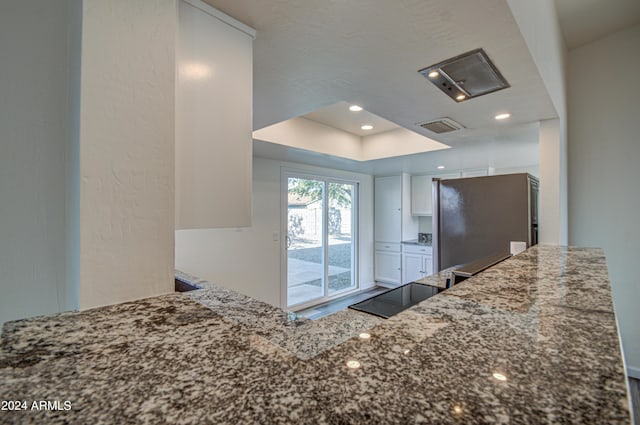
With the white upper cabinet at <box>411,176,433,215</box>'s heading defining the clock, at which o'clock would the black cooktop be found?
The black cooktop is roughly at 12 o'clock from the white upper cabinet.

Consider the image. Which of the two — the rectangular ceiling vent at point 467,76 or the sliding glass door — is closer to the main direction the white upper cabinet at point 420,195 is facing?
the rectangular ceiling vent

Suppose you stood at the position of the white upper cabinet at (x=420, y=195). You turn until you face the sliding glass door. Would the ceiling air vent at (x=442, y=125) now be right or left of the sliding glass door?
left

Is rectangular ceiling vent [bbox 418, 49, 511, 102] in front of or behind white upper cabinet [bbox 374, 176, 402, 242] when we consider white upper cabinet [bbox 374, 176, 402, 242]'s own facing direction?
in front

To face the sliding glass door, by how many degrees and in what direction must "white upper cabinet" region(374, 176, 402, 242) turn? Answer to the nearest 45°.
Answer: approximately 45° to its right

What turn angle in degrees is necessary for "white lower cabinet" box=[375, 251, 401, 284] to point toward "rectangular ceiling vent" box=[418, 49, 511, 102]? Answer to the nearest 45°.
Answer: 0° — it already faces it

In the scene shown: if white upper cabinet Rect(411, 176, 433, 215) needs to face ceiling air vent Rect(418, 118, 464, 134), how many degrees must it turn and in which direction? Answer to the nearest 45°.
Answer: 0° — it already faces it

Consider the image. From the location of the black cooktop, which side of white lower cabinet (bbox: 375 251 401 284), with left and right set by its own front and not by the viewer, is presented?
front

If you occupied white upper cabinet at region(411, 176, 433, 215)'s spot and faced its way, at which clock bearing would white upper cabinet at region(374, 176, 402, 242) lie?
white upper cabinet at region(374, 176, 402, 242) is roughly at 3 o'clock from white upper cabinet at region(411, 176, 433, 215).

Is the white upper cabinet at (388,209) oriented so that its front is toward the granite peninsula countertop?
yes
